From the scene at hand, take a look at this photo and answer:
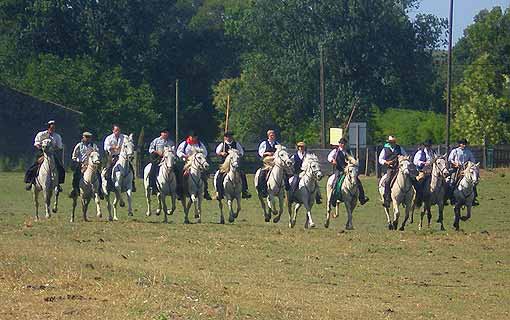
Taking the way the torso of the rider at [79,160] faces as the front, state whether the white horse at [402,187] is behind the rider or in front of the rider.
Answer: in front

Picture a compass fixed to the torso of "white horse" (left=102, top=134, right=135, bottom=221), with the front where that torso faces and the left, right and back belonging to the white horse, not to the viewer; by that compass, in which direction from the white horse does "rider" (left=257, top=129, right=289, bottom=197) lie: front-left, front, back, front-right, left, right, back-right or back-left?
front-left

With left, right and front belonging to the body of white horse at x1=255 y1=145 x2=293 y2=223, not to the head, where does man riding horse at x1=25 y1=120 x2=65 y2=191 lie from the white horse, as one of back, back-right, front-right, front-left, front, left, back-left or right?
back-right

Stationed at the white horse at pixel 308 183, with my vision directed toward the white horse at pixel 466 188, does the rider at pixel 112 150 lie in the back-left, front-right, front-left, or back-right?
back-left

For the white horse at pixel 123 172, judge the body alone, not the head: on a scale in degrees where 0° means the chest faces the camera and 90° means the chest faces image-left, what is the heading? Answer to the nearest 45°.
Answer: approximately 315°

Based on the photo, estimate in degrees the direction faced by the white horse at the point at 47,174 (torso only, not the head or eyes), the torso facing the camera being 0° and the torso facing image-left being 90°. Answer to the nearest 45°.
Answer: approximately 0°

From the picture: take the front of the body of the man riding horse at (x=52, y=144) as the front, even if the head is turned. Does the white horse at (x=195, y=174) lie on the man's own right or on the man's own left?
on the man's own left

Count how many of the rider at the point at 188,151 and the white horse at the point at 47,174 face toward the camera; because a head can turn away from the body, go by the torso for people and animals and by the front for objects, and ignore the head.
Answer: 2

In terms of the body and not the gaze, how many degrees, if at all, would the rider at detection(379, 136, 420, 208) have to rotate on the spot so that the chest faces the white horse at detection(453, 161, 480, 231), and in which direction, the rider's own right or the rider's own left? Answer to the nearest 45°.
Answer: approximately 45° to the rider's own left

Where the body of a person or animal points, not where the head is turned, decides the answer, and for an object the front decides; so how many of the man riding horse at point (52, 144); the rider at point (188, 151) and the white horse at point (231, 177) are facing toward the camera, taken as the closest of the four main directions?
3

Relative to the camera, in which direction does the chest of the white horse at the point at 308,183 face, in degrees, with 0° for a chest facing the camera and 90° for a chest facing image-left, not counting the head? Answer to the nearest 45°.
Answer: approximately 315°

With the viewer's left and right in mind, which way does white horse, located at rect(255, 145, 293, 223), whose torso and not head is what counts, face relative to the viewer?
facing the viewer and to the right of the viewer

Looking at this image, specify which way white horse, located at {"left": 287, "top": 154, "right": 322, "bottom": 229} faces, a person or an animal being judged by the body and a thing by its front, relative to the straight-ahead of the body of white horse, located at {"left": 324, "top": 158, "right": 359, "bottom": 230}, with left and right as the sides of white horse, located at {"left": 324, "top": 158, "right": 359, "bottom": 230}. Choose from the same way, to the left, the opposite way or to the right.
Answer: the same way
